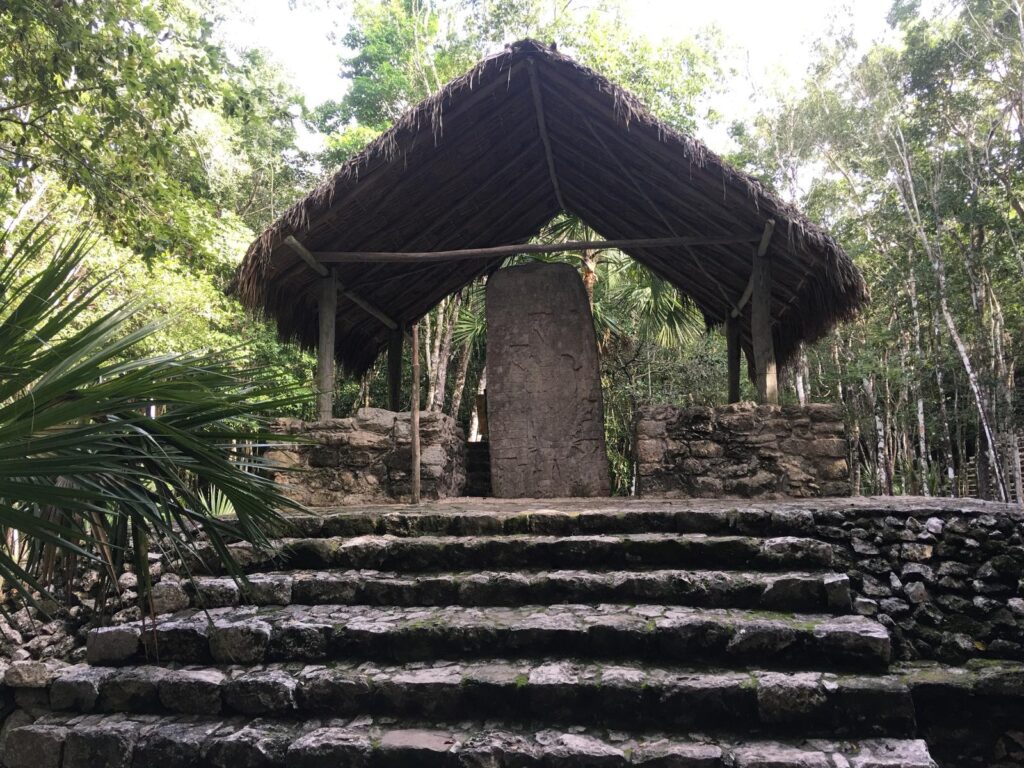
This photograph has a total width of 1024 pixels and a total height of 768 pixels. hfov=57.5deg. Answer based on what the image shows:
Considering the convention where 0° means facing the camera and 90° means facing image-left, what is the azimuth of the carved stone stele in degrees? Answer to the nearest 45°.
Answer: approximately 0°

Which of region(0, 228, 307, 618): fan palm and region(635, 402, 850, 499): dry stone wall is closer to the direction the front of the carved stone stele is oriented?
the fan palm

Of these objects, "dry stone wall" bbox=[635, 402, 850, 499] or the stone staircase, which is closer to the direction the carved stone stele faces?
the stone staircase

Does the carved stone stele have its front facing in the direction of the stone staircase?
yes

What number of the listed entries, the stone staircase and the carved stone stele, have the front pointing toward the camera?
2

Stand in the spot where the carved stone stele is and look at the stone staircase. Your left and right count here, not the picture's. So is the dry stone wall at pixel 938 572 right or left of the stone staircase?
left

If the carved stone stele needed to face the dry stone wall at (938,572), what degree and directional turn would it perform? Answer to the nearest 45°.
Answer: approximately 45° to its left

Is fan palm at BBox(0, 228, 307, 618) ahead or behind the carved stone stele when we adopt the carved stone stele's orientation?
ahead

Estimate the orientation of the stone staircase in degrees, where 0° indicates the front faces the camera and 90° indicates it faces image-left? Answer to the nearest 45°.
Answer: approximately 0°

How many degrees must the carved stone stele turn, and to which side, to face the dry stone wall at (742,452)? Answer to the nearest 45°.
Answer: approximately 45° to its left

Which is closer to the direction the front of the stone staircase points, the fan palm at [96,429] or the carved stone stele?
the fan palm
